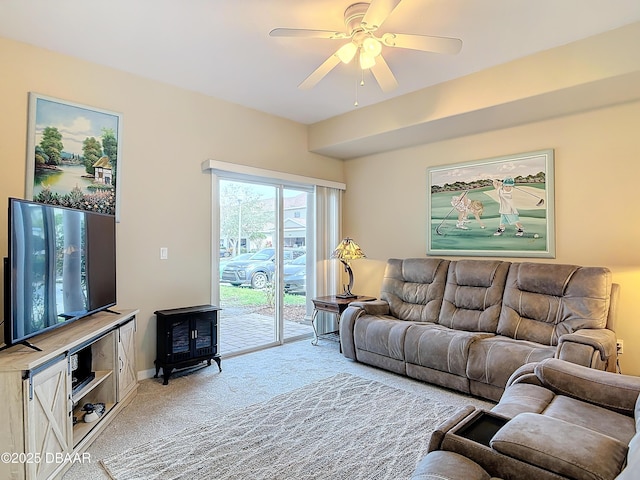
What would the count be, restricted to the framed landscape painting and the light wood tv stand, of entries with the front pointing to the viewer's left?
0

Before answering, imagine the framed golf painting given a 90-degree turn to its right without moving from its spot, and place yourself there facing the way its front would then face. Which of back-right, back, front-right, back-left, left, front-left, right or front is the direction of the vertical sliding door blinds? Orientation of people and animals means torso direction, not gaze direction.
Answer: front-left

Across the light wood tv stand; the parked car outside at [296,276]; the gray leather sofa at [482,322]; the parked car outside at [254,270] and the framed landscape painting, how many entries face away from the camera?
0

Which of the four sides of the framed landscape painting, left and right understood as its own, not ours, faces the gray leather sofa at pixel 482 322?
front

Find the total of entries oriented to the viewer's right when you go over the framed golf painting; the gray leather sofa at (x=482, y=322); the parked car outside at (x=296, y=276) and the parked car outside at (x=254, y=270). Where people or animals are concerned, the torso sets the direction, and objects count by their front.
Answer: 0

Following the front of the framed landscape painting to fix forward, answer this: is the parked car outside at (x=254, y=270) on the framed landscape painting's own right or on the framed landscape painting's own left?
on the framed landscape painting's own left

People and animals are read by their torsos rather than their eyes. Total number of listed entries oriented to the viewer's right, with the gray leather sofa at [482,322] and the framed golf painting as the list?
0

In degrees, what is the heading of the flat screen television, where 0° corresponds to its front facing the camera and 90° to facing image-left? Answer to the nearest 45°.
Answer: approximately 315°

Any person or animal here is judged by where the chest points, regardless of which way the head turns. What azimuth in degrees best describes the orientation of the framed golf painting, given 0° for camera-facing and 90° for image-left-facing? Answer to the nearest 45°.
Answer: approximately 45°

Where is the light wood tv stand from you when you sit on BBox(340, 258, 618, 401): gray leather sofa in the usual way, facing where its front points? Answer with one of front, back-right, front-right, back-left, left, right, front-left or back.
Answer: front

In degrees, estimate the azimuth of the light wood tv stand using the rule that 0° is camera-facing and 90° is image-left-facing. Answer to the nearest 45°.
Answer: approximately 315°

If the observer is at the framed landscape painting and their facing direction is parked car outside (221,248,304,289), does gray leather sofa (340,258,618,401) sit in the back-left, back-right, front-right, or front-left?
front-right

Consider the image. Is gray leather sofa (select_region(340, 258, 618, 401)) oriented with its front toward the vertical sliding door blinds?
no
